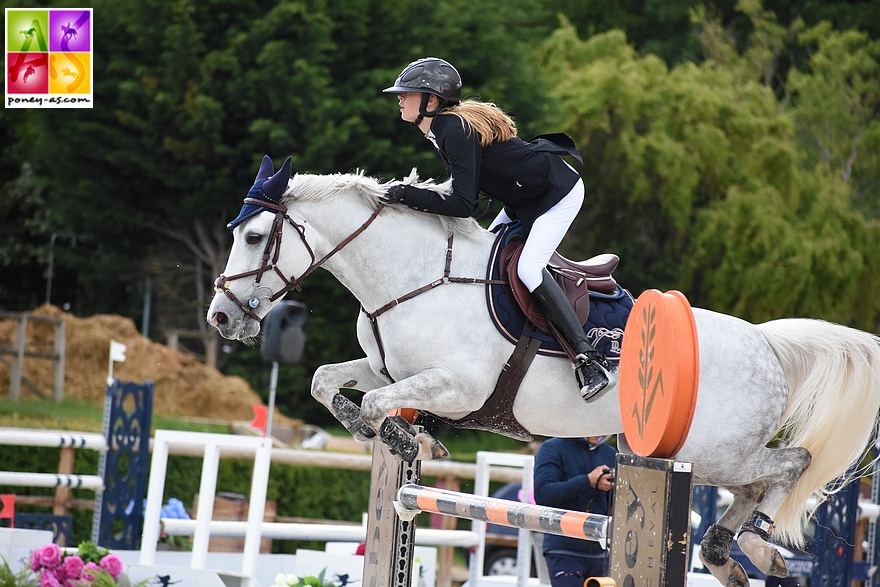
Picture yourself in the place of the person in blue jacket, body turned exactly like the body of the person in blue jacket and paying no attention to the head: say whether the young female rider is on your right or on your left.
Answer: on your right

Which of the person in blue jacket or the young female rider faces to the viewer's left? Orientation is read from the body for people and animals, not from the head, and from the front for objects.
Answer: the young female rider

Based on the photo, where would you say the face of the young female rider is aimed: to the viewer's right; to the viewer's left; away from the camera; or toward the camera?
to the viewer's left

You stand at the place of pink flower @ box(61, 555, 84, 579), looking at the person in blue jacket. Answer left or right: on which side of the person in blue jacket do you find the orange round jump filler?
right

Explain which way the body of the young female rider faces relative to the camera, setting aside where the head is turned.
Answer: to the viewer's left

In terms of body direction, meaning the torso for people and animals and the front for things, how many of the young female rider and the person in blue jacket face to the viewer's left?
1

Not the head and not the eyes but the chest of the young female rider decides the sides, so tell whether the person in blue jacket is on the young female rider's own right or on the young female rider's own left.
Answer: on the young female rider's own right
